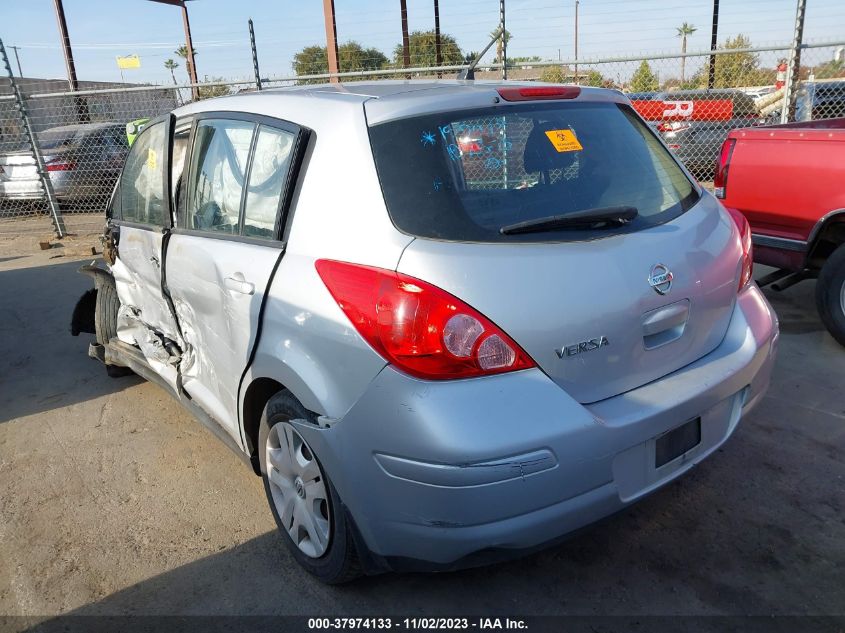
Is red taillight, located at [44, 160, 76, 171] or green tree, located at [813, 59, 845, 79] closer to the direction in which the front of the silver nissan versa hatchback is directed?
the red taillight

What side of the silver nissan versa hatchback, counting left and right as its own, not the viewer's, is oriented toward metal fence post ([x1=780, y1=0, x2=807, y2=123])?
right

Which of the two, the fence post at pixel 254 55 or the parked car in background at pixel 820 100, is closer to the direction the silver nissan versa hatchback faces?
the fence post

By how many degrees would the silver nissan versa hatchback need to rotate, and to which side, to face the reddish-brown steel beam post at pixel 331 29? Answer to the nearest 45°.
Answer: approximately 45° to its right

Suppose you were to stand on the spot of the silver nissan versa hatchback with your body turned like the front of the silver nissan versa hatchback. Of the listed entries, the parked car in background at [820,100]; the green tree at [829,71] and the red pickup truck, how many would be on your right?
3

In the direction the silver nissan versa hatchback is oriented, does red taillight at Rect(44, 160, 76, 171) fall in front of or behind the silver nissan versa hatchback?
in front

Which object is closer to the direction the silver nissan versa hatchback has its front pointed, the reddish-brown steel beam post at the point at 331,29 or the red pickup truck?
the reddish-brown steel beam post

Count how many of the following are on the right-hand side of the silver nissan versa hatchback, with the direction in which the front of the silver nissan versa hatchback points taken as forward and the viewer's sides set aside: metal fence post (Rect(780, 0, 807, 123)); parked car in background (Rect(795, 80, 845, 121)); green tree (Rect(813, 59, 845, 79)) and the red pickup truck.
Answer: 4

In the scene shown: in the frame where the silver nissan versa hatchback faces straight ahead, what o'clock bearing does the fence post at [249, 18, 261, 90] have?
The fence post is roughly at 1 o'clock from the silver nissan versa hatchback.

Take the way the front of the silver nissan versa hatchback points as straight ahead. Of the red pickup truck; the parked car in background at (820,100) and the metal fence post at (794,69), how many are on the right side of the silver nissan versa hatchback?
3

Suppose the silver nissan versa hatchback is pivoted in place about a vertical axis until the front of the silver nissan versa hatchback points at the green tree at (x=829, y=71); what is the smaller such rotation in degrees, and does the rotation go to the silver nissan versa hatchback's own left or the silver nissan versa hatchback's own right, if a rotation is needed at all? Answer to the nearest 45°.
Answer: approximately 90° to the silver nissan versa hatchback's own right

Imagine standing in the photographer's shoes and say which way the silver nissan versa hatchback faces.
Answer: facing away from the viewer and to the left of the viewer

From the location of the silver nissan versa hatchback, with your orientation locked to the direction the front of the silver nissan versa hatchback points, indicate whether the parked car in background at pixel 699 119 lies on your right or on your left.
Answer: on your right

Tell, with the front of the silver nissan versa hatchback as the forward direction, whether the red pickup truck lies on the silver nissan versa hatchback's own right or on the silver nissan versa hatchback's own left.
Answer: on the silver nissan versa hatchback's own right

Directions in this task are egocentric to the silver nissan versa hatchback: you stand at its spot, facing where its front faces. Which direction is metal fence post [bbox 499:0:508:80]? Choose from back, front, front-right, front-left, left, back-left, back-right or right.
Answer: front-right

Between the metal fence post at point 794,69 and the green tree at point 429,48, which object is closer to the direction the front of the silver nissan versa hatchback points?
the green tree
